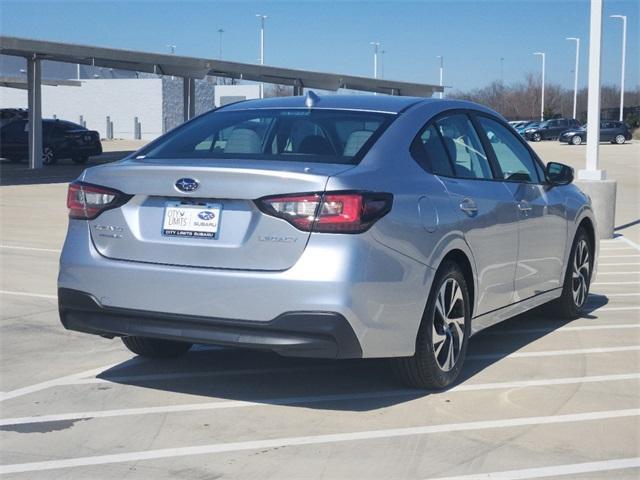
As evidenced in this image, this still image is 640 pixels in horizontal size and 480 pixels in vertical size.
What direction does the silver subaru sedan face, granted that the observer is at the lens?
facing away from the viewer and to the right of the viewer

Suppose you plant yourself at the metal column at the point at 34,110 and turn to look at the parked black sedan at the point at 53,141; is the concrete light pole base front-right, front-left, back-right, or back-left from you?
back-right

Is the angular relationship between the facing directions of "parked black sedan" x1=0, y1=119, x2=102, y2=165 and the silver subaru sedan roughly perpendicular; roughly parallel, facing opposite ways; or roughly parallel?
roughly perpendicular

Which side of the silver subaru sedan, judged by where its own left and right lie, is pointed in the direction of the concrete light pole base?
front

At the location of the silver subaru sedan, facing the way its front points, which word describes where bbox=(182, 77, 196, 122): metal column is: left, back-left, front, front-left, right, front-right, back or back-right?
front-left

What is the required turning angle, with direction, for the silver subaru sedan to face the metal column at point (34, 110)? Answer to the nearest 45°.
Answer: approximately 45° to its left
